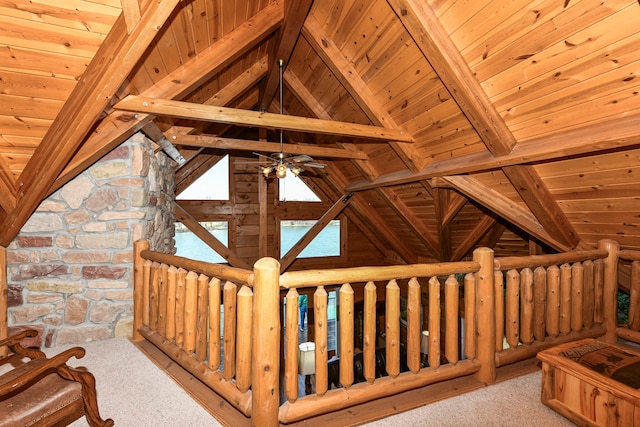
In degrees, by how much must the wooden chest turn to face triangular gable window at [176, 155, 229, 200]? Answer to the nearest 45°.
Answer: approximately 45° to its right

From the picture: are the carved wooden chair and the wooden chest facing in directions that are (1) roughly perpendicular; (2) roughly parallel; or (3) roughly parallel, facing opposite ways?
roughly perpendicular

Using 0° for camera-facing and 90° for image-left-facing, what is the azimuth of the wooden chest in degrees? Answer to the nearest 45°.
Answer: approximately 45°
